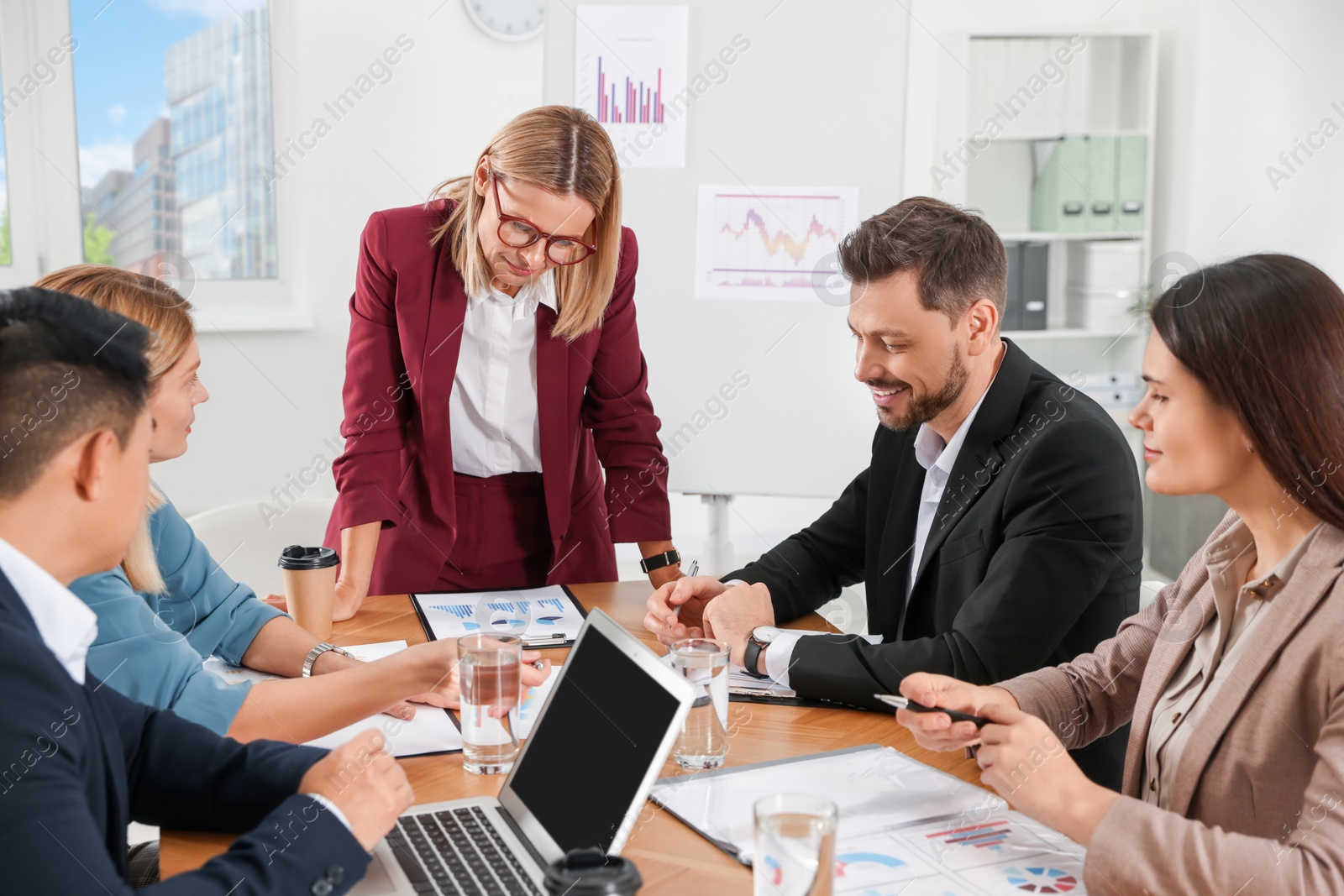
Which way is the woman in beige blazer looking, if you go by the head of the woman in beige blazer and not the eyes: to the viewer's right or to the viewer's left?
to the viewer's left

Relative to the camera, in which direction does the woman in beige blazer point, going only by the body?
to the viewer's left

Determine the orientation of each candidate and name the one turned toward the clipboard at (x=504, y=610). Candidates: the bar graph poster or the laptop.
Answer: the bar graph poster

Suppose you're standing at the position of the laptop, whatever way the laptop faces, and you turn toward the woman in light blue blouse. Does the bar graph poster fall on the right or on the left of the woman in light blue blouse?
right

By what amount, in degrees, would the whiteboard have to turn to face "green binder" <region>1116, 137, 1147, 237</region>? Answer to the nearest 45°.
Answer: approximately 135° to its left

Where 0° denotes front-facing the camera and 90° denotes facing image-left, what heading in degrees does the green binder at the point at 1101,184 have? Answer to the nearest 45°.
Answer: approximately 0°

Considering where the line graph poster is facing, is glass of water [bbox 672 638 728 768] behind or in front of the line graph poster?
in front

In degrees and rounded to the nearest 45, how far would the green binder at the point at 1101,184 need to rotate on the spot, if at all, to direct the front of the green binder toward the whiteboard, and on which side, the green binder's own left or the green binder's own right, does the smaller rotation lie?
approximately 45° to the green binder's own right

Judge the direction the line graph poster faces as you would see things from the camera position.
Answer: facing the viewer

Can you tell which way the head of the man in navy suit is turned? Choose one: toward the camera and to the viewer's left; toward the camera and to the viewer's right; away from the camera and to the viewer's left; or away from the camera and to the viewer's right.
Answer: away from the camera and to the viewer's right

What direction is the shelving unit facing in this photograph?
toward the camera

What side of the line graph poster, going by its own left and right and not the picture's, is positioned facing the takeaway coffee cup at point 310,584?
front

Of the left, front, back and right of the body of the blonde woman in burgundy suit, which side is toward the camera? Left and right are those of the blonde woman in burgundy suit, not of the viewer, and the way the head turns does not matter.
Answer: front

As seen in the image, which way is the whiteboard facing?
toward the camera

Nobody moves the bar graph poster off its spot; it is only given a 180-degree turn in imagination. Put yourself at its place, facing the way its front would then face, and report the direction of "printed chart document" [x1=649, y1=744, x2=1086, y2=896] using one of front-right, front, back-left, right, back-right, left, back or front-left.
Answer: back

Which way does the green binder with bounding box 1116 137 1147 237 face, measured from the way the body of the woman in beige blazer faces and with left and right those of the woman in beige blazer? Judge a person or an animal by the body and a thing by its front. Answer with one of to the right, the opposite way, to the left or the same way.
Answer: to the left

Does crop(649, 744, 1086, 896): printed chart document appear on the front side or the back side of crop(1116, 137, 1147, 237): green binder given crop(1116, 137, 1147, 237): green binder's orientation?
on the front side
